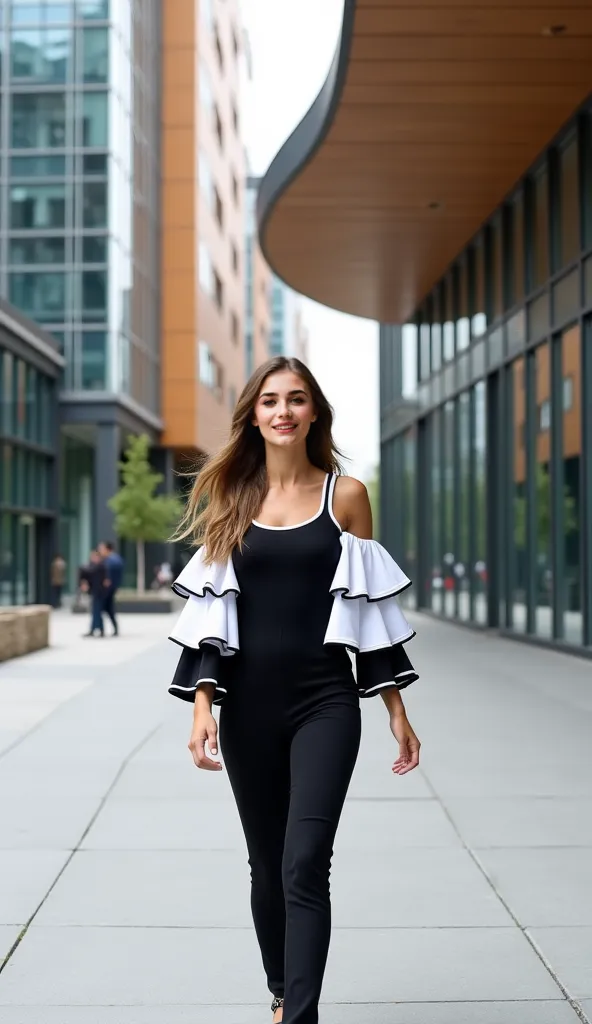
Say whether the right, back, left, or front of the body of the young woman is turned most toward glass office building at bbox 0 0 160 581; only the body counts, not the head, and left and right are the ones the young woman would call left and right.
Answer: back

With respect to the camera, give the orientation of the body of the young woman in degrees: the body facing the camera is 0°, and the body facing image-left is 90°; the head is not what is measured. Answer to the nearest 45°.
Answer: approximately 0°

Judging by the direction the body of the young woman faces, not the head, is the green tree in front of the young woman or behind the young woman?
behind

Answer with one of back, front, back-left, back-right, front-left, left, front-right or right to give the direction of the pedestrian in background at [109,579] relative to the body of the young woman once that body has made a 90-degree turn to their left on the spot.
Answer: left

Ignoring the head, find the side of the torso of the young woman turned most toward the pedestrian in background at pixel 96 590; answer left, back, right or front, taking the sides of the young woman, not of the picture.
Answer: back

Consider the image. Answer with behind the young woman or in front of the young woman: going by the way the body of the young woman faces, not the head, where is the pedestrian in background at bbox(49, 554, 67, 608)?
behind

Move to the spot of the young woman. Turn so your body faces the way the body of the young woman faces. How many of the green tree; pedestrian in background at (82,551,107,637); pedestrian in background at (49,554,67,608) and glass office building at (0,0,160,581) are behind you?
4

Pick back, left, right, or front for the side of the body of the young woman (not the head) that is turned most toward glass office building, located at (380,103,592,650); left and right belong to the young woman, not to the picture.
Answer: back

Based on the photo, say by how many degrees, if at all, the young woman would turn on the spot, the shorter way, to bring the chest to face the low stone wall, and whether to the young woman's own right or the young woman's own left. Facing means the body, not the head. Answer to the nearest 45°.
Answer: approximately 180°

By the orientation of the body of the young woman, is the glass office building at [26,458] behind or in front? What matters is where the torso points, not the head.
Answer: behind

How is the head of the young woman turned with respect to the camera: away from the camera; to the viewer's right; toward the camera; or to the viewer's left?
toward the camera
